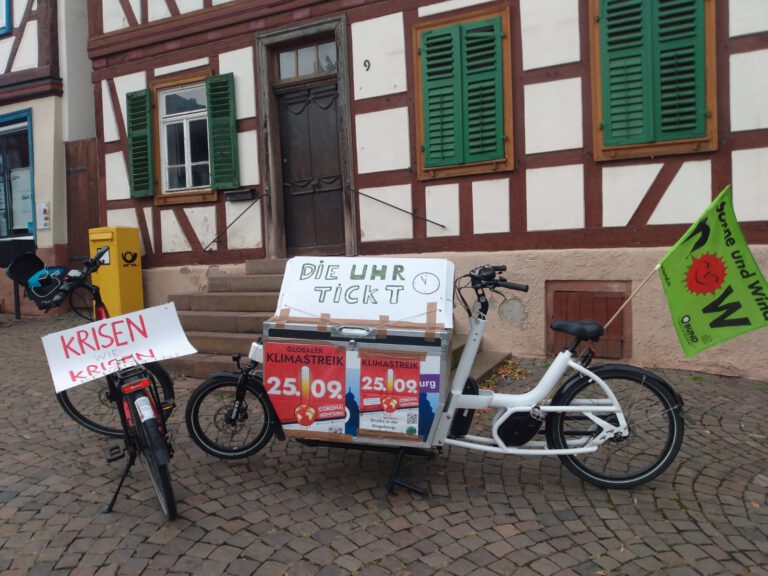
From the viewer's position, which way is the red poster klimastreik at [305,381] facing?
facing the viewer

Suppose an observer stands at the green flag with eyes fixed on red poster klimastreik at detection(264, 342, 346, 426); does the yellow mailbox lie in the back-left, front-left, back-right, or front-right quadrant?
front-right

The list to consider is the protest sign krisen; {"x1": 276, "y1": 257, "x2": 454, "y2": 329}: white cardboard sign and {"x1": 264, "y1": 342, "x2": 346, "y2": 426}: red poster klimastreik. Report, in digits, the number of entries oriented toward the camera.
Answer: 3

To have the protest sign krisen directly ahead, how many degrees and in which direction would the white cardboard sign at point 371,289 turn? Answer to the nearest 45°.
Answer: approximately 90° to its right

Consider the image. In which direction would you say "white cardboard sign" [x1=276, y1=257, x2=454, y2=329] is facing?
toward the camera

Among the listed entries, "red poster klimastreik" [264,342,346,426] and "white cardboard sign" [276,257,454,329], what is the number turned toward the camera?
2

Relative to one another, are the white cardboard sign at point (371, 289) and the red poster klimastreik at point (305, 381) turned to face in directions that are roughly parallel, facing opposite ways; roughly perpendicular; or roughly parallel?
roughly parallel

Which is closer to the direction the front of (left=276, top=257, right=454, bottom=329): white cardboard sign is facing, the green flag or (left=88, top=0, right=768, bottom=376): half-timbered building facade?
the green flag

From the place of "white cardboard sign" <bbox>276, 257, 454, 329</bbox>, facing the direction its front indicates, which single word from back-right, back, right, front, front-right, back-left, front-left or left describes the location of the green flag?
left

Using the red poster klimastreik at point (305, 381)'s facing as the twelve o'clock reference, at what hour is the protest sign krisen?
The protest sign krisen is roughly at 3 o'clock from the red poster klimastreik.
